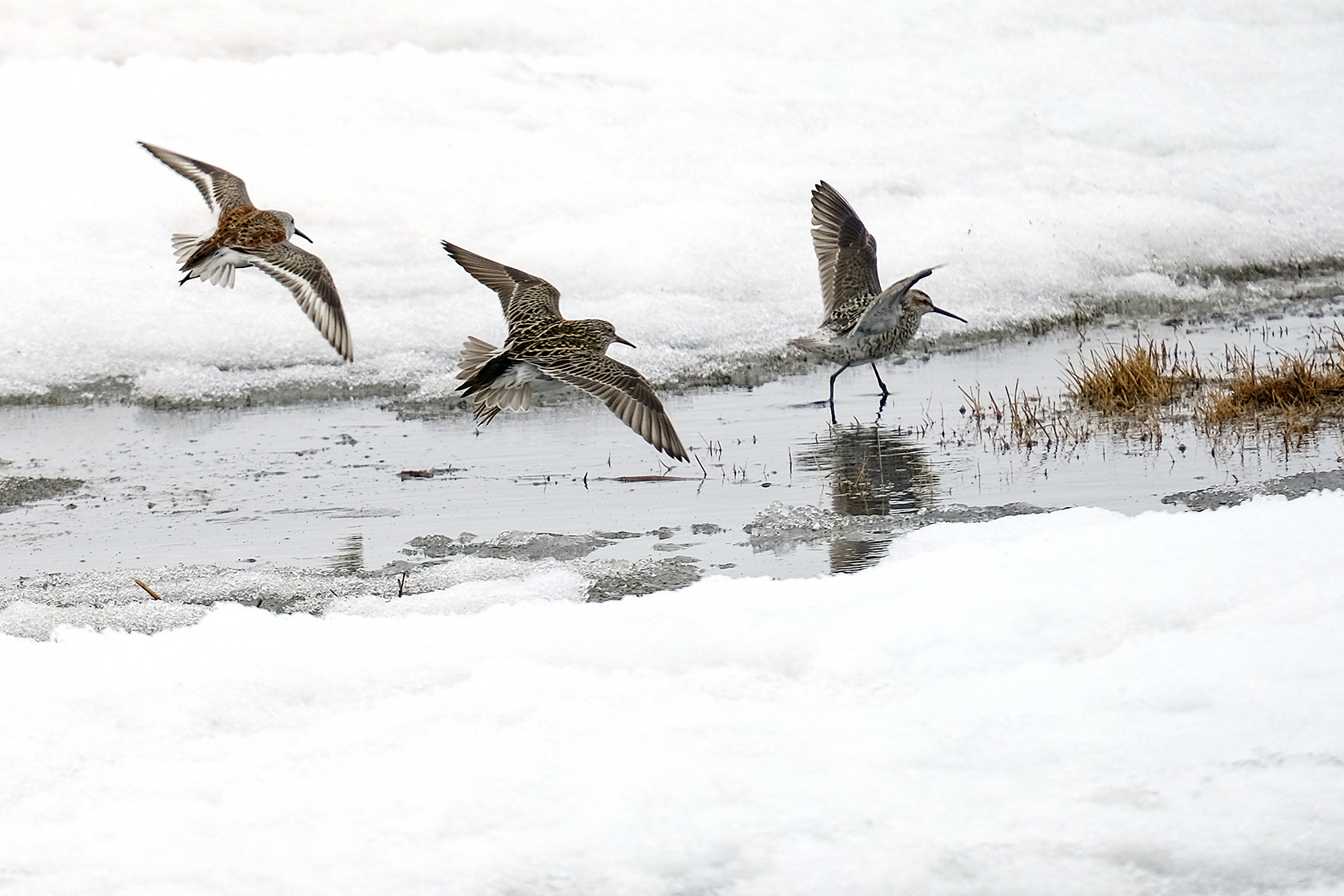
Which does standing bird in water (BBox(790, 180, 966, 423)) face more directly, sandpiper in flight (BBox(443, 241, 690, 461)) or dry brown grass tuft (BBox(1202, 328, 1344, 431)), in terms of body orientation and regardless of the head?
the dry brown grass tuft

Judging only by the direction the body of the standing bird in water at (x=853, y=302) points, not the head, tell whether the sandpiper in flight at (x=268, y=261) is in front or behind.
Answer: behind

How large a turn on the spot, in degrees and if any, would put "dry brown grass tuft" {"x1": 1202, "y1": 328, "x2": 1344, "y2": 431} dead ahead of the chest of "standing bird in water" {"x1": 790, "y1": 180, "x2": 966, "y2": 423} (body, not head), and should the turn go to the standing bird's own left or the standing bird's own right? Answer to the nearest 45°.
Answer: approximately 45° to the standing bird's own right

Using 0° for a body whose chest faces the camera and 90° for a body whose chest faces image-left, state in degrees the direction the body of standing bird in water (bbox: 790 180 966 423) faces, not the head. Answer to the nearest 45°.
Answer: approximately 270°

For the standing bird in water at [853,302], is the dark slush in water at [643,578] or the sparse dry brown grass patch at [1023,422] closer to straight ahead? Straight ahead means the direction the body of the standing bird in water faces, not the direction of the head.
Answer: the sparse dry brown grass patch

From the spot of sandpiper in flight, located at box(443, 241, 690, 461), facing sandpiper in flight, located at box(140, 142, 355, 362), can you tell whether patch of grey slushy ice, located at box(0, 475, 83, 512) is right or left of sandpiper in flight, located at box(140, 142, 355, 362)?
left

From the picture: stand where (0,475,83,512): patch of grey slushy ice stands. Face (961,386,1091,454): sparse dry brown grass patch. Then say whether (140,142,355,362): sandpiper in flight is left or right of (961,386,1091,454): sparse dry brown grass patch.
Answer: left

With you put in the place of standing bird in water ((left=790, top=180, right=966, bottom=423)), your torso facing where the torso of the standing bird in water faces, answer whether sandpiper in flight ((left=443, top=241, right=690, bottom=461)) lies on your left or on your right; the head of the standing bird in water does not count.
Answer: on your right

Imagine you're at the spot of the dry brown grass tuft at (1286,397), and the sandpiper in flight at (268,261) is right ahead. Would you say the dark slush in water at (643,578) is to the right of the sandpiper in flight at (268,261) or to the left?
left

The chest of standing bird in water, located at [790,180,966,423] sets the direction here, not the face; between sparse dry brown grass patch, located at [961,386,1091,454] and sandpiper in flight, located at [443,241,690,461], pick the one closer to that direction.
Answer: the sparse dry brown grass patch

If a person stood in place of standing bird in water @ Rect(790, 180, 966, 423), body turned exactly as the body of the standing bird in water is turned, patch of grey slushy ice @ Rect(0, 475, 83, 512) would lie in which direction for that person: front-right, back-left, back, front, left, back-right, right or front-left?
back-right
